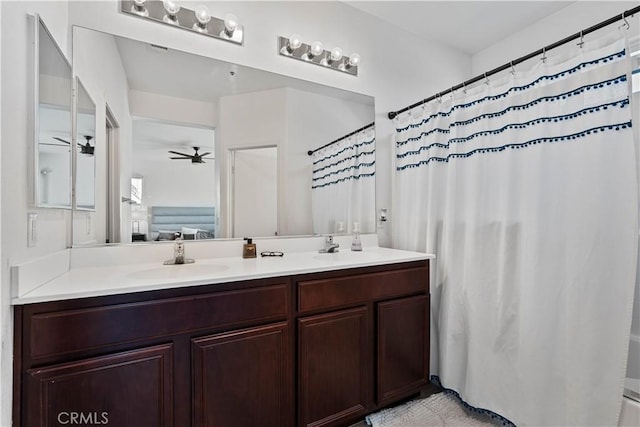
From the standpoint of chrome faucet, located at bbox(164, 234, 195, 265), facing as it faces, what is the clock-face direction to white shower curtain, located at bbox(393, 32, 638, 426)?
The white shower curtain is roughly at 10 o'clock from the chrome faucet.

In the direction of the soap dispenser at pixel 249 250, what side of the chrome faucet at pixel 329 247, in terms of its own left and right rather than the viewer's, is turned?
right

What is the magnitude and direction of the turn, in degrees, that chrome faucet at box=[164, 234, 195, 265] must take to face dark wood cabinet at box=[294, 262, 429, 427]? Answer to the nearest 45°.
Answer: approximately 45° to its left

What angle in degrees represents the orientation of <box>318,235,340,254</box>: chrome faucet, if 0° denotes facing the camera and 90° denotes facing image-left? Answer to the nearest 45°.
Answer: approximately 315°

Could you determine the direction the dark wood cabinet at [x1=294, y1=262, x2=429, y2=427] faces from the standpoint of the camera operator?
facing the viewer and to the right of the viewer

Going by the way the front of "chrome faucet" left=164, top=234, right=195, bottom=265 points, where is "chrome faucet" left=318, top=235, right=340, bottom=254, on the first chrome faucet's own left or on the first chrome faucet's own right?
on the first chrome faucet's own left

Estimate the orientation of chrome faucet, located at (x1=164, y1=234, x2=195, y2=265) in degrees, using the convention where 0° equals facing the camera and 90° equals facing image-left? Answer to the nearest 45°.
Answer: approximately 0°

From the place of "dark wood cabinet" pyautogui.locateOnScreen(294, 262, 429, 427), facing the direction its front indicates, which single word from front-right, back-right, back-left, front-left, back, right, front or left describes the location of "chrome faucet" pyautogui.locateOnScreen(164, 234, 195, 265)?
back-right
